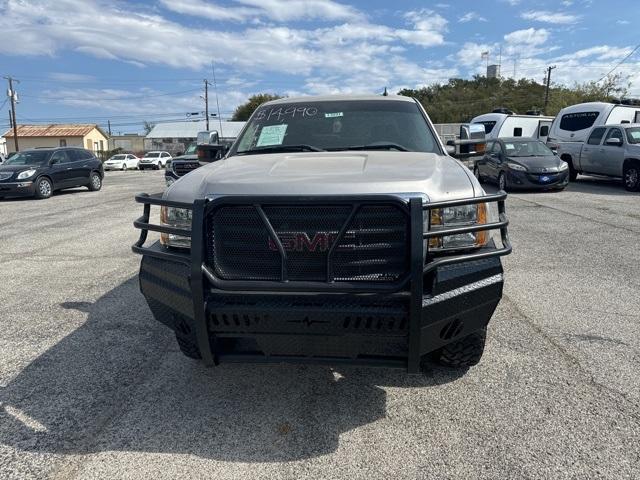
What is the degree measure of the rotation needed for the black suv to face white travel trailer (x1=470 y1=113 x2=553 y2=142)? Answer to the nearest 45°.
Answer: approximately 135° to its left

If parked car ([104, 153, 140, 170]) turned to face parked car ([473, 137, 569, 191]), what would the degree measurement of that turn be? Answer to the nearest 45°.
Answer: approximately 45° to its left

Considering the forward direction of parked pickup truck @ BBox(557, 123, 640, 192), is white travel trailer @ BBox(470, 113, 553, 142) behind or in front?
behind

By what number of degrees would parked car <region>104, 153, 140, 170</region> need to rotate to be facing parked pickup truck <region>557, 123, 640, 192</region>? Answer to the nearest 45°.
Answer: approximately 45° to its left

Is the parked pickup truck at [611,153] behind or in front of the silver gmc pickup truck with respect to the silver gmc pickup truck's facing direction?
behind

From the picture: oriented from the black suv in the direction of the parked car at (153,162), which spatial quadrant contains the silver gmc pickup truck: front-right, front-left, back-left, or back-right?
back-right

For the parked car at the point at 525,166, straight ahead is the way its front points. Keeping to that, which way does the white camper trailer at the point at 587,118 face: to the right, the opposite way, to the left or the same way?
to the right

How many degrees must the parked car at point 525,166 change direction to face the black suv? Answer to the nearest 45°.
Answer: approximately 135° to its right

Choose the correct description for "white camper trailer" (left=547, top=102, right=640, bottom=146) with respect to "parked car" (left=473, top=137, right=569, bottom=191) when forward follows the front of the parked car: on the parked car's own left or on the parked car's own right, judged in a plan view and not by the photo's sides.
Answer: on the parked car's own left

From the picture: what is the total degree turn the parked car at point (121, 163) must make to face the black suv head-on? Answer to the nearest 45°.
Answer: approximately 45° to its left

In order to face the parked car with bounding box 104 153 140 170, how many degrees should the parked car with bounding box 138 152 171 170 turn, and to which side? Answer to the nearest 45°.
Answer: approximately 45° to its right

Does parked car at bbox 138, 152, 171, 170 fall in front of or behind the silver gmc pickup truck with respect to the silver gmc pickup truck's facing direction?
behind

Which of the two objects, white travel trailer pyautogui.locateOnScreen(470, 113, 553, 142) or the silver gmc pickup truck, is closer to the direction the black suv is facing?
the silver gmc pickup truck
